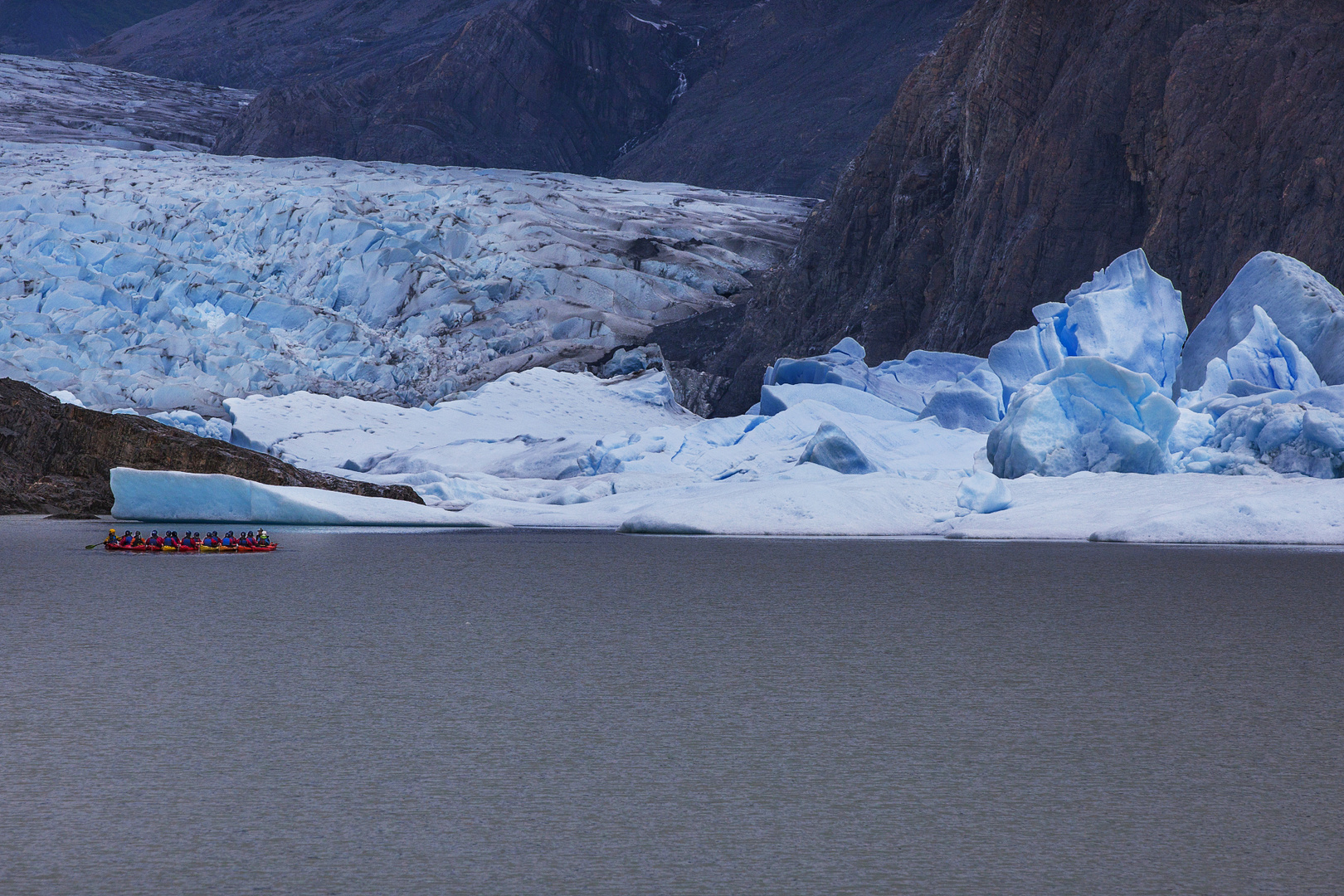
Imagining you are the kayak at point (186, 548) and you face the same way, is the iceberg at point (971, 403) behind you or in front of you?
in front
